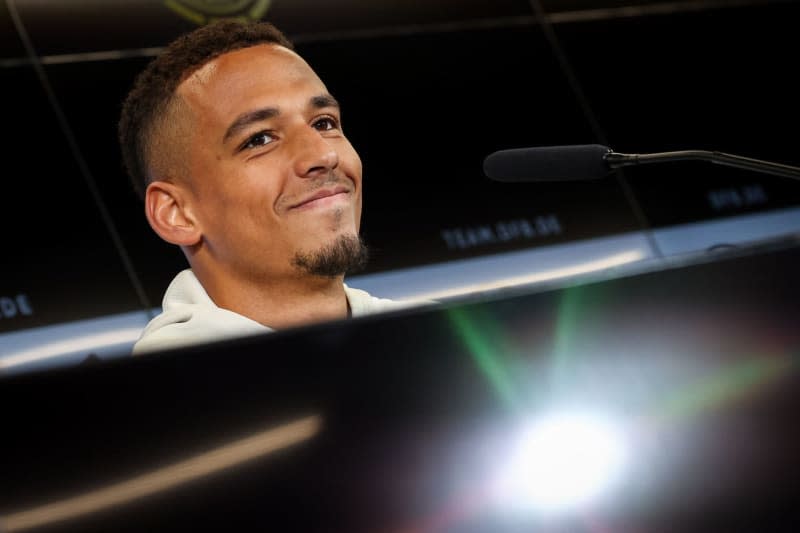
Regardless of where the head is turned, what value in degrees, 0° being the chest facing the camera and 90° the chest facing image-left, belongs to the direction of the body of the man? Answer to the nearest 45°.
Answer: approximately 315°

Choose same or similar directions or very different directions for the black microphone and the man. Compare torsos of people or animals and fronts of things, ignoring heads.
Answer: very different directions

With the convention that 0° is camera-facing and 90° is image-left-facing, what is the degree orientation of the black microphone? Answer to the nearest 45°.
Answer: approximately 90°

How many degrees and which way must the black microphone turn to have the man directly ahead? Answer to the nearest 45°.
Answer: approximately 45° to its right

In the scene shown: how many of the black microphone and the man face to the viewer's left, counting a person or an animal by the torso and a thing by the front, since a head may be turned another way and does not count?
1

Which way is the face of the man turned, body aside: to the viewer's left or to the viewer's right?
to the viewer's right
